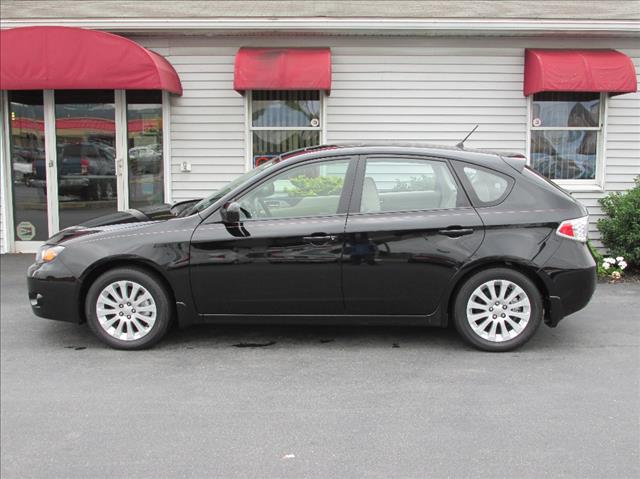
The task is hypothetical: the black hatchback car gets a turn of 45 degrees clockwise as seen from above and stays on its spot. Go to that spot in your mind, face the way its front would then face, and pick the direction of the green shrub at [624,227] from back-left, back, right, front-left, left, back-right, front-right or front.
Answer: right

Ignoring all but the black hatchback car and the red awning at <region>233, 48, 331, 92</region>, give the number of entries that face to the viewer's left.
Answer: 1

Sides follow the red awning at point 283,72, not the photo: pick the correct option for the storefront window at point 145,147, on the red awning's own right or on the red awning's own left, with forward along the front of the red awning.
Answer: on the red awning's own right

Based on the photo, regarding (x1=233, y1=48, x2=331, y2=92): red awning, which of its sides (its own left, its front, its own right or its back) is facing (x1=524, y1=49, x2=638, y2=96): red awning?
left

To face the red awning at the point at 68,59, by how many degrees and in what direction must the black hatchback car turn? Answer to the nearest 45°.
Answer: approximately 45° to its right

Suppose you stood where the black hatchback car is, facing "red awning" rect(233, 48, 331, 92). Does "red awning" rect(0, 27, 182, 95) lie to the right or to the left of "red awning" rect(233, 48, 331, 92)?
left

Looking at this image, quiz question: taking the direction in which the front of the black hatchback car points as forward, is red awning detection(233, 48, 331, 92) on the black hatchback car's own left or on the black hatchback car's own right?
on the black hatchback car's own right

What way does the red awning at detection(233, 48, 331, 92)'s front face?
toward the camera

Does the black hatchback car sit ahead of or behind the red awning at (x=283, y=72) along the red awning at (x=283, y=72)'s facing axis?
ahead

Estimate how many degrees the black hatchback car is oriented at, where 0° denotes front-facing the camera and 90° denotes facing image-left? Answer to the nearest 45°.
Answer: approximately 90°

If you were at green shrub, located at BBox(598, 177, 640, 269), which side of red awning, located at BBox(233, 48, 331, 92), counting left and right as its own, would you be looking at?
left

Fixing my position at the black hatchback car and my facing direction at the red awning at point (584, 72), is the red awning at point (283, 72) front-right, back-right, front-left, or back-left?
front-left

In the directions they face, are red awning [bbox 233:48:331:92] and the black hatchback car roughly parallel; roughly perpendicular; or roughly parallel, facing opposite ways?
roughly perpendicular

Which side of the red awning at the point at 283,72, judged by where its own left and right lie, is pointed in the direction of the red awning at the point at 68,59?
right

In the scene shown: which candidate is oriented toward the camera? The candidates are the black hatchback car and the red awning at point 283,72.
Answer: the red awning

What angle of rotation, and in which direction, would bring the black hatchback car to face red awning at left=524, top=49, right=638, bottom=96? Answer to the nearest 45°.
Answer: approximately 135° to its right

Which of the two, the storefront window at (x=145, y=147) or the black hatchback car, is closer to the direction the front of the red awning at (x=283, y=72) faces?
the black hatchback car
